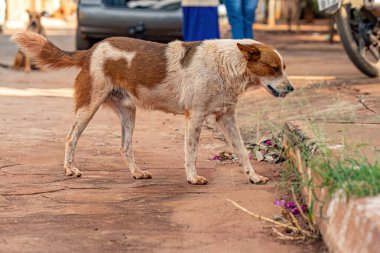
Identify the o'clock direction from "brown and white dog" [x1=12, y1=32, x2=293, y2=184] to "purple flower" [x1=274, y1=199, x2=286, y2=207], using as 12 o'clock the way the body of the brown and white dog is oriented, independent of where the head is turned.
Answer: The purple flower is roughly at 2 o'clock from the brown and white dog.

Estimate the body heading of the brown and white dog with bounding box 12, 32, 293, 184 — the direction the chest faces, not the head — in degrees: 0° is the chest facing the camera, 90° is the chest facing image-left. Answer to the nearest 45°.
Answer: approximately 270°

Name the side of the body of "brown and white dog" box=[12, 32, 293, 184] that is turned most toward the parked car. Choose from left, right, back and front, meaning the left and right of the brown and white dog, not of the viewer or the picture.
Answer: left

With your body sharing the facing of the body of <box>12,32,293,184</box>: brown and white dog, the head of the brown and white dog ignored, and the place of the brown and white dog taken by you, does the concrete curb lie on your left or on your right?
on your right

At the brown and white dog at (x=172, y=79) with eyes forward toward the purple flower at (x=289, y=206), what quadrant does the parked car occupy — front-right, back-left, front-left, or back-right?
back-left

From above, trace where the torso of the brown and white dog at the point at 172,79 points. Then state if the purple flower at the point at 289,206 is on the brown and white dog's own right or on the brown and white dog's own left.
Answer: on the brown and white dog's own right

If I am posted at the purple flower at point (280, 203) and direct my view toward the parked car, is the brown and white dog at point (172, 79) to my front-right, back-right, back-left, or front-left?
front-left
